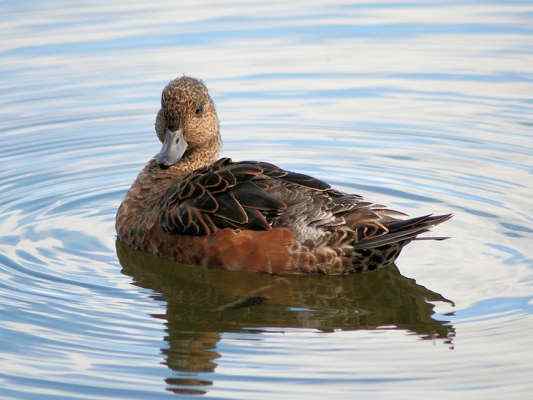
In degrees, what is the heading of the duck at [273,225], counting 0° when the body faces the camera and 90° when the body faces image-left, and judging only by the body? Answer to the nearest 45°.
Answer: approximately 90°
